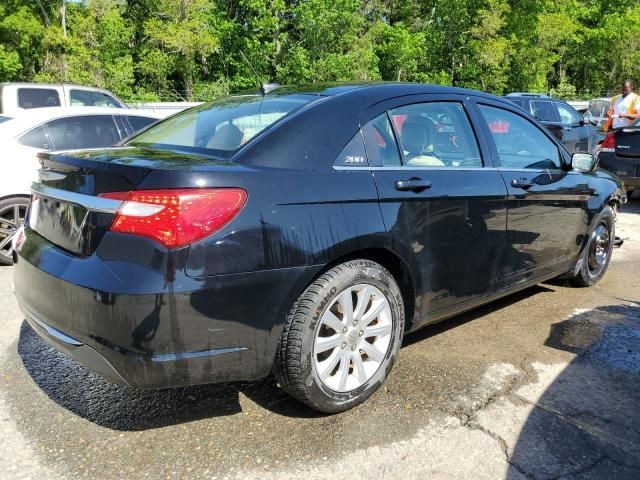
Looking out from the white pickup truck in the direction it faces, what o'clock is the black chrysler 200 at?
The black chrysler 200 is roughly at 3 o'clock from the white pickup truck.

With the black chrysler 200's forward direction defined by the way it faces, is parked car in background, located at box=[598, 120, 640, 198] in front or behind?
in front

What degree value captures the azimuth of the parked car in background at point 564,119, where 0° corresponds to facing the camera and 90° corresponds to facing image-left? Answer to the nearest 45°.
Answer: approximately 270°

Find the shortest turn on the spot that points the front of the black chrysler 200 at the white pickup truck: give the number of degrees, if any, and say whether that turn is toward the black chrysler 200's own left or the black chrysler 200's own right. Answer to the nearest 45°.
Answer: approximately 90° to the black chrysler 200's own left

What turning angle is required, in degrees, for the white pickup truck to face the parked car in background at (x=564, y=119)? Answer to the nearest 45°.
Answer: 0° — it already faces it

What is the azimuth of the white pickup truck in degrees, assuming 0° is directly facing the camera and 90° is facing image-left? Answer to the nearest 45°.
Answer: approximately 270°

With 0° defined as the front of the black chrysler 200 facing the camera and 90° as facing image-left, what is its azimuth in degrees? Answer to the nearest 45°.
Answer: approximately 225°
